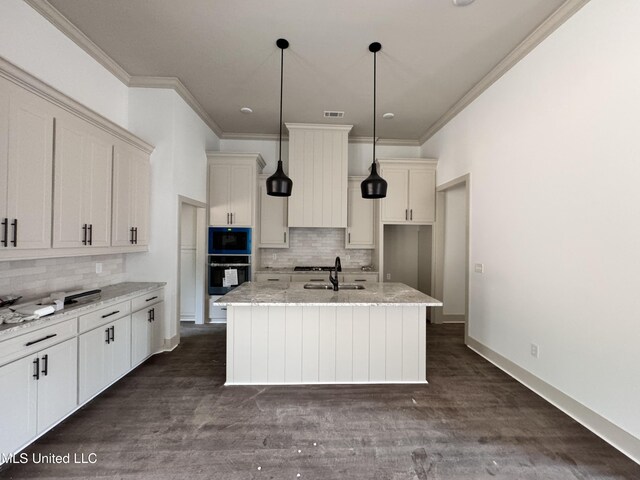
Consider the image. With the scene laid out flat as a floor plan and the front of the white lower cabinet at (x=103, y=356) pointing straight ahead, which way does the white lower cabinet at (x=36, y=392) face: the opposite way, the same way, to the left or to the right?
the same way

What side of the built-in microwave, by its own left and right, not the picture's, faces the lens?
front

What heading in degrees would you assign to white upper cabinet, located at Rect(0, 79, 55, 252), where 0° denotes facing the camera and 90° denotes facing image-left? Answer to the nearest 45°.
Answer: approximately 315°

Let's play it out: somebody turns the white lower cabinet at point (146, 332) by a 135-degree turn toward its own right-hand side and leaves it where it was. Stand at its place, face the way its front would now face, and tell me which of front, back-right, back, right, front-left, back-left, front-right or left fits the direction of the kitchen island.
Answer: back-left

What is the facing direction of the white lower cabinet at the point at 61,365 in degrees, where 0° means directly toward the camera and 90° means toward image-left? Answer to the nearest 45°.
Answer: approximately 315°

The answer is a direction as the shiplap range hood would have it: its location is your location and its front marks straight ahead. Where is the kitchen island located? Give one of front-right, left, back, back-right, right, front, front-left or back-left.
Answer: front

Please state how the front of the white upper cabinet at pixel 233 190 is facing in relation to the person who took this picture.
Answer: facing the viewer

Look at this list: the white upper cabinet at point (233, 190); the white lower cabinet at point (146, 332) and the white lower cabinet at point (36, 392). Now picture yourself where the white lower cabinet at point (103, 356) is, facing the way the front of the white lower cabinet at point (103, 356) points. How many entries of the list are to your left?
2

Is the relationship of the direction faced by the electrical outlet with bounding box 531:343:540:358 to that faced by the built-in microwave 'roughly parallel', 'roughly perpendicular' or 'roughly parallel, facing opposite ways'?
roughly perpendicular

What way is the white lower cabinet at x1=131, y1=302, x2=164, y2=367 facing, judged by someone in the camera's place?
facing the viewer and to the right of the viewer

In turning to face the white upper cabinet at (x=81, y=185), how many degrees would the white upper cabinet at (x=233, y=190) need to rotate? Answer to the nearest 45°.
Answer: approximately 45° to its right

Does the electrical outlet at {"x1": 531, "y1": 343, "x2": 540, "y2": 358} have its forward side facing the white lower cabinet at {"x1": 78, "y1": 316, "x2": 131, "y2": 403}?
yes

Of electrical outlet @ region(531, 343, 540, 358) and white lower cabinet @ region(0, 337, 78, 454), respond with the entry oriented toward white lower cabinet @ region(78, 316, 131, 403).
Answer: the electrical outlet

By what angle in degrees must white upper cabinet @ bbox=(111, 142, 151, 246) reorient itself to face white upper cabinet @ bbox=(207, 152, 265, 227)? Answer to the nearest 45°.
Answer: approximately 90° to its left

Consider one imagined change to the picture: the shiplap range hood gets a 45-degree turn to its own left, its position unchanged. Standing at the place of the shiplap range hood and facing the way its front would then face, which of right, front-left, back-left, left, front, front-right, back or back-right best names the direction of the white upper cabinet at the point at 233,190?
back-right

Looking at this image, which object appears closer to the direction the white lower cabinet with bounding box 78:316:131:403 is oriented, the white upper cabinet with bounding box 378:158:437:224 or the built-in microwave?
the white upper cabinet

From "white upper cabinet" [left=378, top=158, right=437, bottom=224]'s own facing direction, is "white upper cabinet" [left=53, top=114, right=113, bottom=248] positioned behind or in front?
in front
